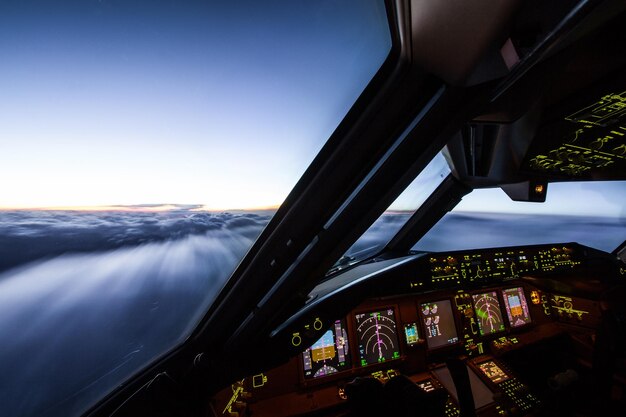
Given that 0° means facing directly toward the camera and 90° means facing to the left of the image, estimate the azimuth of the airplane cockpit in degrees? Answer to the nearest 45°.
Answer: approximately 135°
